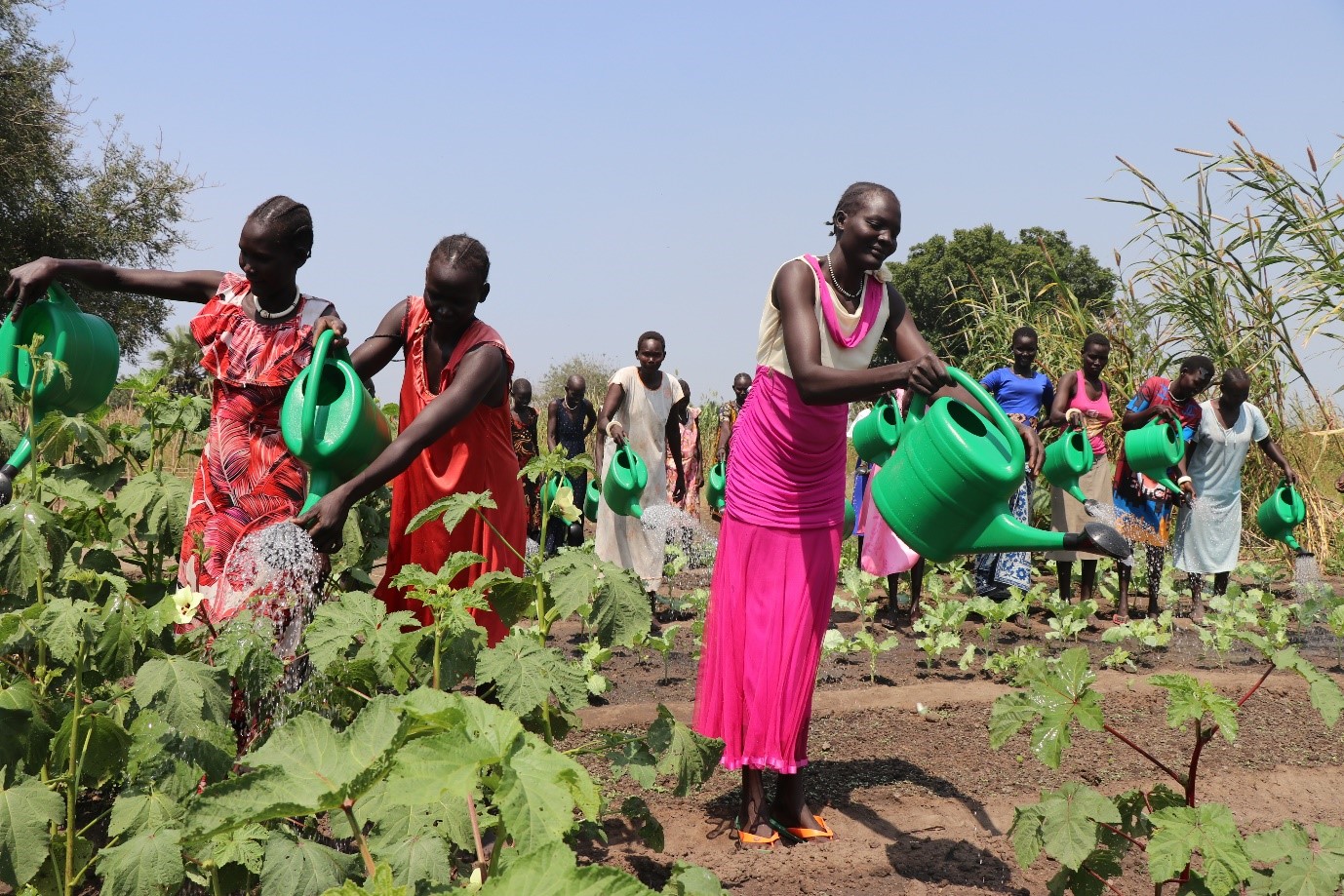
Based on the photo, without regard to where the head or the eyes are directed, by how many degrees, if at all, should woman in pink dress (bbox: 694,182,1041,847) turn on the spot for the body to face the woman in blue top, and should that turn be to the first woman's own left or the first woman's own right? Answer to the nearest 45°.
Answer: approximately 135° to the first woman's own left

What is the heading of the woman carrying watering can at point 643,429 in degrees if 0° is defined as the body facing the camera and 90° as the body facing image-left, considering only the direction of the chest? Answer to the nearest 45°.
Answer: approximately 0°

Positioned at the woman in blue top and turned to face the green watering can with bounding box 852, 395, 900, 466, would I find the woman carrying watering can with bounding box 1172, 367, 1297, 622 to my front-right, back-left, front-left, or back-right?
back-left

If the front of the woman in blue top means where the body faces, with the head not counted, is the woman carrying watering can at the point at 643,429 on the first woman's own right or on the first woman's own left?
on the first woman's own right

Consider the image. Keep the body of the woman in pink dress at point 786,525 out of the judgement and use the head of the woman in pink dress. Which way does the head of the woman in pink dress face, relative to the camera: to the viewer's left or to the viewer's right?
to the viewer's right

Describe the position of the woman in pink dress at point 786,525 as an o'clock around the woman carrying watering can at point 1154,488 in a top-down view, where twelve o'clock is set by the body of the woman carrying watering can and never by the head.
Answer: The woman in pink dress is roughly at 2 o'clock from the woman carrying watering can.
